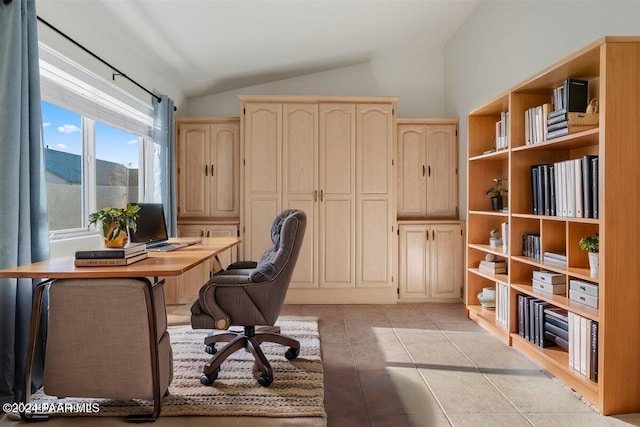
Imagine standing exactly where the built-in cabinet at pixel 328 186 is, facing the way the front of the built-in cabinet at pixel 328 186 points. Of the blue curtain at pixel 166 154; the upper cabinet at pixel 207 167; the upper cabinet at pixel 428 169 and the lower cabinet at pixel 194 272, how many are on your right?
3

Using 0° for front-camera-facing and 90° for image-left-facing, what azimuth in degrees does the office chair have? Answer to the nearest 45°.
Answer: approximately 90°

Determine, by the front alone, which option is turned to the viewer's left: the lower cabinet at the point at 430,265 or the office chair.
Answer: the office chair

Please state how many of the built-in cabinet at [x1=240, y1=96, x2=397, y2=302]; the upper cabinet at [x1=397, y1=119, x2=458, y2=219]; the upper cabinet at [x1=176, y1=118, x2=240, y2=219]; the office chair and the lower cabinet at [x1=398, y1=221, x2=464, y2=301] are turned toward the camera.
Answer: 4

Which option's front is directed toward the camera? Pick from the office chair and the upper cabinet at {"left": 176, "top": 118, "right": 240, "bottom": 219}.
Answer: the upper cabinet

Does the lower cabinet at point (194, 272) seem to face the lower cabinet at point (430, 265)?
no

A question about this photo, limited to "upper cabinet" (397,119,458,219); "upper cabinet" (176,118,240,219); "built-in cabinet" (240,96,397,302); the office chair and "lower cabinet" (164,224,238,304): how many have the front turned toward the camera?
4

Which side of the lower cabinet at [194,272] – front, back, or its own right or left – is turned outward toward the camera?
front

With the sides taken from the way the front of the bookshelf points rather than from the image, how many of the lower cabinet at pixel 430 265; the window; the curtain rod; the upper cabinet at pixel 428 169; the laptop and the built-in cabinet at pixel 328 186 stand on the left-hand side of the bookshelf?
0

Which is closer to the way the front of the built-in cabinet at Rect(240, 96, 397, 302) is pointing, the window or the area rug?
the area rug

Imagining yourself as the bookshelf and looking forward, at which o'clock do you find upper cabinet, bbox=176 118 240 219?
The upper cabinet is roughly at 2 o'clock from the bookshelf.

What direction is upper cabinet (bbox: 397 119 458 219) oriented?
toward the camera

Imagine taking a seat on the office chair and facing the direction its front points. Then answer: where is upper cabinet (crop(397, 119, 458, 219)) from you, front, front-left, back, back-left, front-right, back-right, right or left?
back-right

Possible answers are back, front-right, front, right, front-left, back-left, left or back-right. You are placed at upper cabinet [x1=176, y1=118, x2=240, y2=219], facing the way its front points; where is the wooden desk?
front

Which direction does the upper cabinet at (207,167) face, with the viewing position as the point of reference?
facing the viewer

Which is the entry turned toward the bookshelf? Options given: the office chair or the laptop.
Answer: the laptop

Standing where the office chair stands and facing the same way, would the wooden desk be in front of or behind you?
in front
